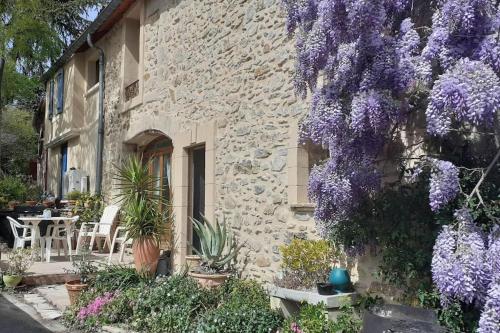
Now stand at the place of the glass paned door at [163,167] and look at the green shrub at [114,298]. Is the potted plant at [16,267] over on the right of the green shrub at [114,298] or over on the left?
right

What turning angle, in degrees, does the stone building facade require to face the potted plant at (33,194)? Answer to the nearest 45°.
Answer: approximately 90° to its right

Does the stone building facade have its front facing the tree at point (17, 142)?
no

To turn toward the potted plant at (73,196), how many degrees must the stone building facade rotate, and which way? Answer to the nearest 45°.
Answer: approximately 90° to its right

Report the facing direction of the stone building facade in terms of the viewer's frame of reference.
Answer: facing the viewer and to the left of the viewer

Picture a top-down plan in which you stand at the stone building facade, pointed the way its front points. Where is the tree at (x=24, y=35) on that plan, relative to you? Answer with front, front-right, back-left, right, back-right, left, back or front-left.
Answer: right

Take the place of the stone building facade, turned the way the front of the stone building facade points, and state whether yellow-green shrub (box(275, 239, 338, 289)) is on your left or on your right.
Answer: on your left

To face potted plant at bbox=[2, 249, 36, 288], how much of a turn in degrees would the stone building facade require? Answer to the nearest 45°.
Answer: approximately 45° to its right

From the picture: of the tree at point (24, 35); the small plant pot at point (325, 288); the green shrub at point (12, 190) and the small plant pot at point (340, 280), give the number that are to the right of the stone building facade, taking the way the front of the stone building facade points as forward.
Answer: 2

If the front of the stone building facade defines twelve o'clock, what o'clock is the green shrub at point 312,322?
The green shrub is roughly at 10 o'clock from the stone building facade.

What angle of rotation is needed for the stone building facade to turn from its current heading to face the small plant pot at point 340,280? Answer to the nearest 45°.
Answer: approximately 45° to its left
